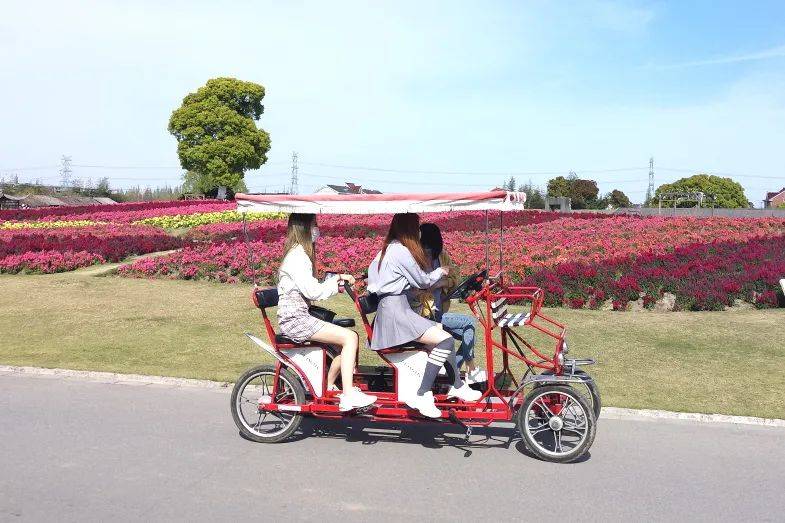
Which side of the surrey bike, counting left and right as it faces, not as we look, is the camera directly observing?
right

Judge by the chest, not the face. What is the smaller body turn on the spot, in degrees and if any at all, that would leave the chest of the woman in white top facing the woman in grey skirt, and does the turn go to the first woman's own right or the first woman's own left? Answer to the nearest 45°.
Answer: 0° — they already face them

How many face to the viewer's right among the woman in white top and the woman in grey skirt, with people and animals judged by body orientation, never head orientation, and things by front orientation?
2

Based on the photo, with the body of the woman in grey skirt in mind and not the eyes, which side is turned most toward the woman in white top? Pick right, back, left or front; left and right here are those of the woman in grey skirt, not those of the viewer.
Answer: back

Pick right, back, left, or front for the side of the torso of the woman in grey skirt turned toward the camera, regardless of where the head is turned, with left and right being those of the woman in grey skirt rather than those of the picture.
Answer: right

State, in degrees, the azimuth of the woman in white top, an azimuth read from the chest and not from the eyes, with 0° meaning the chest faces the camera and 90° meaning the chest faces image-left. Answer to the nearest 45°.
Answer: approximately 270°

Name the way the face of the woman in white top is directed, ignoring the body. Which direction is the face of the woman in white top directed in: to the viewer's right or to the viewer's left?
to the viewer's right
